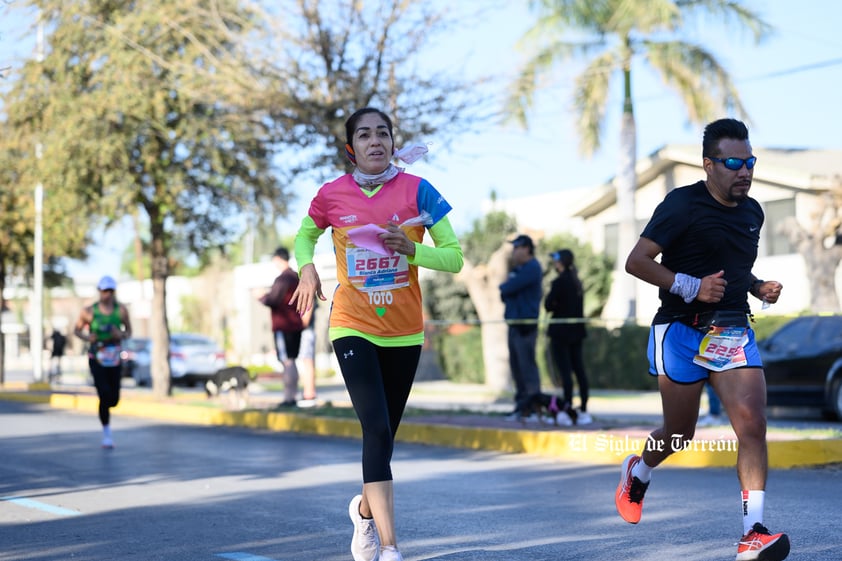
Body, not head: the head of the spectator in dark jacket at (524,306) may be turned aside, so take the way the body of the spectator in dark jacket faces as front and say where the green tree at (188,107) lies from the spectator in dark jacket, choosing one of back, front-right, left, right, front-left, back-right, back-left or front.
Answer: front-right

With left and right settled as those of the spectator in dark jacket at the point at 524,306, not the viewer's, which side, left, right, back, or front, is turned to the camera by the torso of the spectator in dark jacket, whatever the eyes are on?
left

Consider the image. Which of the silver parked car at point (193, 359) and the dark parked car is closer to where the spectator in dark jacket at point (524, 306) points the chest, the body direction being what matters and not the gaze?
the silver parked car

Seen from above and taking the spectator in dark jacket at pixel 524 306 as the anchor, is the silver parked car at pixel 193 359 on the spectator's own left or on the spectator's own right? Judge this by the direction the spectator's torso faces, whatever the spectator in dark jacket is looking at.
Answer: on the spectator's own right

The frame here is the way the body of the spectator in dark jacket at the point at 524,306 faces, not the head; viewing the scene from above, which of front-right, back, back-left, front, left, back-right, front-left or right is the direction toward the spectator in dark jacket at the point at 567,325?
back

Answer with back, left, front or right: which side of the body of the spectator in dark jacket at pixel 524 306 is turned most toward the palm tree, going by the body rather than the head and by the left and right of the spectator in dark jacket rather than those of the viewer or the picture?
right

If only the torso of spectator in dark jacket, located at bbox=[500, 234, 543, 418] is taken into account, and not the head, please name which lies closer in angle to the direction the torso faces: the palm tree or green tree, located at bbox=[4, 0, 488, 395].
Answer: the green tree

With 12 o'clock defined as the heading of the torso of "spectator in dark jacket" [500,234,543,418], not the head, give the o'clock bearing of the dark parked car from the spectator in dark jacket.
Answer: The dark parked car is roughly at 5 o'clock from the spectator in dark jacket.

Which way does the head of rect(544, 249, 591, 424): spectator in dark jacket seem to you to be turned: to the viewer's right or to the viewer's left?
to the viewer's left
